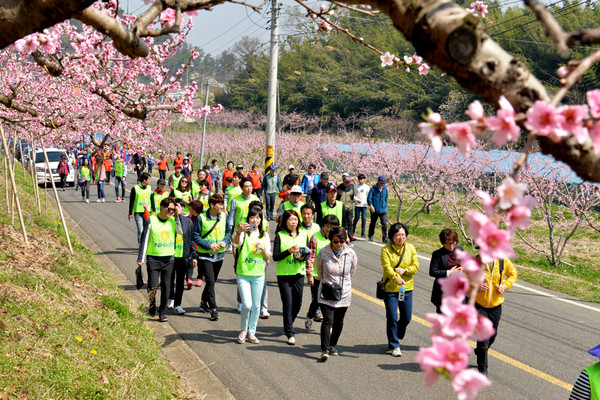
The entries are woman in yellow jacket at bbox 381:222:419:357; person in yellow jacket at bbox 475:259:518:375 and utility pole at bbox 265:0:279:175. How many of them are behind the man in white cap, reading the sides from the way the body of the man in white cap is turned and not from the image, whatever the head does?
1

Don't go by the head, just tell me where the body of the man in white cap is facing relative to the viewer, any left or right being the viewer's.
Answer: facing the viewer

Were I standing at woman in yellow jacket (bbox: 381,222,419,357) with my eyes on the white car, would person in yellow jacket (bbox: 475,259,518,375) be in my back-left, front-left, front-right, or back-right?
back-right

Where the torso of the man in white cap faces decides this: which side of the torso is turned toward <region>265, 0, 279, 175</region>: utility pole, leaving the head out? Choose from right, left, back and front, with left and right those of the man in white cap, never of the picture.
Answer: back

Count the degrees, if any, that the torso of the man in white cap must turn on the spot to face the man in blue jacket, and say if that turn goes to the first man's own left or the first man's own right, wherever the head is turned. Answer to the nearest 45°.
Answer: approximately 135° to the first man's own left

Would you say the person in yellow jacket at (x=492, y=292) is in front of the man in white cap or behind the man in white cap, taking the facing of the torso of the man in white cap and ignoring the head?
in front

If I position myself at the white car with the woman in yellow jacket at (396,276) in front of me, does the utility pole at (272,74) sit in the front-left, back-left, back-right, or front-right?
front-left

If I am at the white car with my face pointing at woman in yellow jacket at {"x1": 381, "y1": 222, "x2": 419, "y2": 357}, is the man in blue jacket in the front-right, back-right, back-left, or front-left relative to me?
front-left

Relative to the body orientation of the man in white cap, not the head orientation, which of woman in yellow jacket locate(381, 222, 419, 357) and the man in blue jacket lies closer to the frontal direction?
the woman in yellow jacket

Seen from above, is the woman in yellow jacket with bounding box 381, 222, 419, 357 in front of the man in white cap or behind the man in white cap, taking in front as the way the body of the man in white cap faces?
in front

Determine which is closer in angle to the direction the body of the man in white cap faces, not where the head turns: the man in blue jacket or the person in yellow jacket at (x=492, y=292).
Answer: the person in yellow jacket
